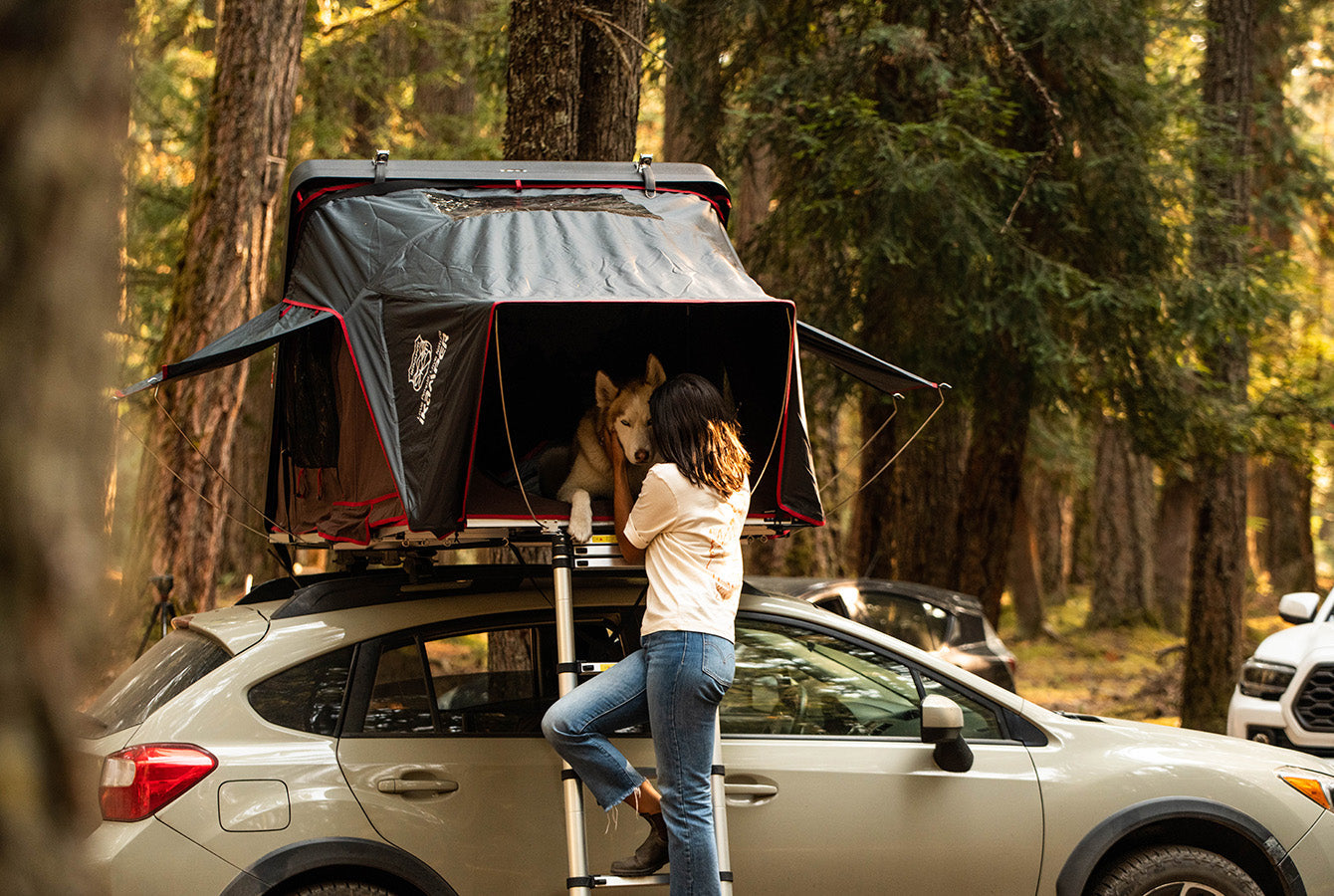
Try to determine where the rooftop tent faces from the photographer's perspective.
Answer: facing the viewer

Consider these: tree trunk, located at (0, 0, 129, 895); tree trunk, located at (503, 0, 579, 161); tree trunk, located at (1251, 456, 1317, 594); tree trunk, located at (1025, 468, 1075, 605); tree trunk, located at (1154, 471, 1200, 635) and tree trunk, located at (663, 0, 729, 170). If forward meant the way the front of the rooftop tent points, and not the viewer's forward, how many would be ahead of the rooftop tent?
1

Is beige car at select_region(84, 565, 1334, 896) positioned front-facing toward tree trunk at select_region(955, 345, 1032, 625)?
no

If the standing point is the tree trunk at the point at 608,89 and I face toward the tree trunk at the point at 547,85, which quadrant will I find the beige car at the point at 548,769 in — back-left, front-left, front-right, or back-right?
front-left

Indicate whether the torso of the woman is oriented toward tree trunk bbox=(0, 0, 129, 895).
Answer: no

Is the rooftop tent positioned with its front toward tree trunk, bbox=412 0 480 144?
no

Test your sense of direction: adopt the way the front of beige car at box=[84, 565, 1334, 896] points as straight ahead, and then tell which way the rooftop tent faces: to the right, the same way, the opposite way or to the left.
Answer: to the right

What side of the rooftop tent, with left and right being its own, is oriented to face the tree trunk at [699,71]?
back

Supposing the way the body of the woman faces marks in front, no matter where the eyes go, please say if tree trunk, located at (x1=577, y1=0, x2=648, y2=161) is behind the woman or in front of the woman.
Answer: in front

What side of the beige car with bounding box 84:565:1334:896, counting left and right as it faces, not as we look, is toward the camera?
right

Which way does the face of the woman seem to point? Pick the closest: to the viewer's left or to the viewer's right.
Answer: to the viewer's left

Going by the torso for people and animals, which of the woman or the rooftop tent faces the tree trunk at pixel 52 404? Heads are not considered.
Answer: the rooftop tent

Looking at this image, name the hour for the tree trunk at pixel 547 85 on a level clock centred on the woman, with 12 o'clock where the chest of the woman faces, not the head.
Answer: The tree trunk is roughly at 1 o'clock from the woman.

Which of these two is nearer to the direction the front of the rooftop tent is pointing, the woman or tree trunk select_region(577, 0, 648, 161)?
the woman

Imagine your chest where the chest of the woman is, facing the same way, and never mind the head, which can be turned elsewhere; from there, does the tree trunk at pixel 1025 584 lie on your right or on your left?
on your right
